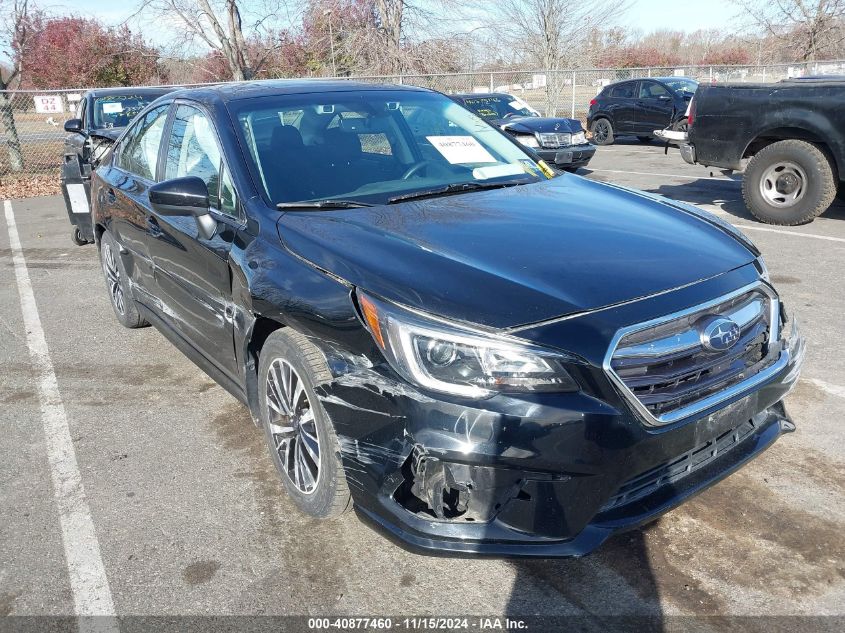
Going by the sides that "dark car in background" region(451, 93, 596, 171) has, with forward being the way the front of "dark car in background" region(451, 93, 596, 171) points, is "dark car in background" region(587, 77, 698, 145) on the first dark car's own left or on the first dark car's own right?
on the first dark car's own left

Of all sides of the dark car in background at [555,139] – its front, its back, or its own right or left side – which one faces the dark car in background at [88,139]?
right

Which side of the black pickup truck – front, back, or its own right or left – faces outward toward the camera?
right

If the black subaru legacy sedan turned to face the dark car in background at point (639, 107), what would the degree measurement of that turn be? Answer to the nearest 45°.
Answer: approximately 135° to its left

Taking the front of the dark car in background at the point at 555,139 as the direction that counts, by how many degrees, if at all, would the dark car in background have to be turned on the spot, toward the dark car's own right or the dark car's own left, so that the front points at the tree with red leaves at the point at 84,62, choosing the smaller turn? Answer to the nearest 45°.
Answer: approximately 180°

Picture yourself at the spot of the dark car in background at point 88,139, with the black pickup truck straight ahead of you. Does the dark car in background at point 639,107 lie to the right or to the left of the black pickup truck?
left

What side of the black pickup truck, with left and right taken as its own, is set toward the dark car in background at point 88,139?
back

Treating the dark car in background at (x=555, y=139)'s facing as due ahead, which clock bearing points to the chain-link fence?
The chain-link fence is roughly at 7 o'clock from the dark car in background.

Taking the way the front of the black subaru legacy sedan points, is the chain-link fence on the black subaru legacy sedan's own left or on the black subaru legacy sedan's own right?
on the black subaru legacy sedan's own left

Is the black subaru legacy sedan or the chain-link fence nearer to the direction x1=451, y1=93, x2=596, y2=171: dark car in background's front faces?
the black subaru legacy sedan
